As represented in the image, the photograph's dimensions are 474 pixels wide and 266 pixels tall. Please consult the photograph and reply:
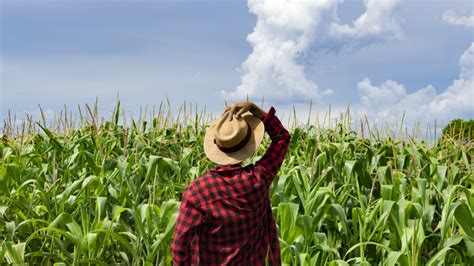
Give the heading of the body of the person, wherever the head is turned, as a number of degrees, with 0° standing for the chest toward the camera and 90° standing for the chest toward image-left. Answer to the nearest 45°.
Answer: approximately 180°
